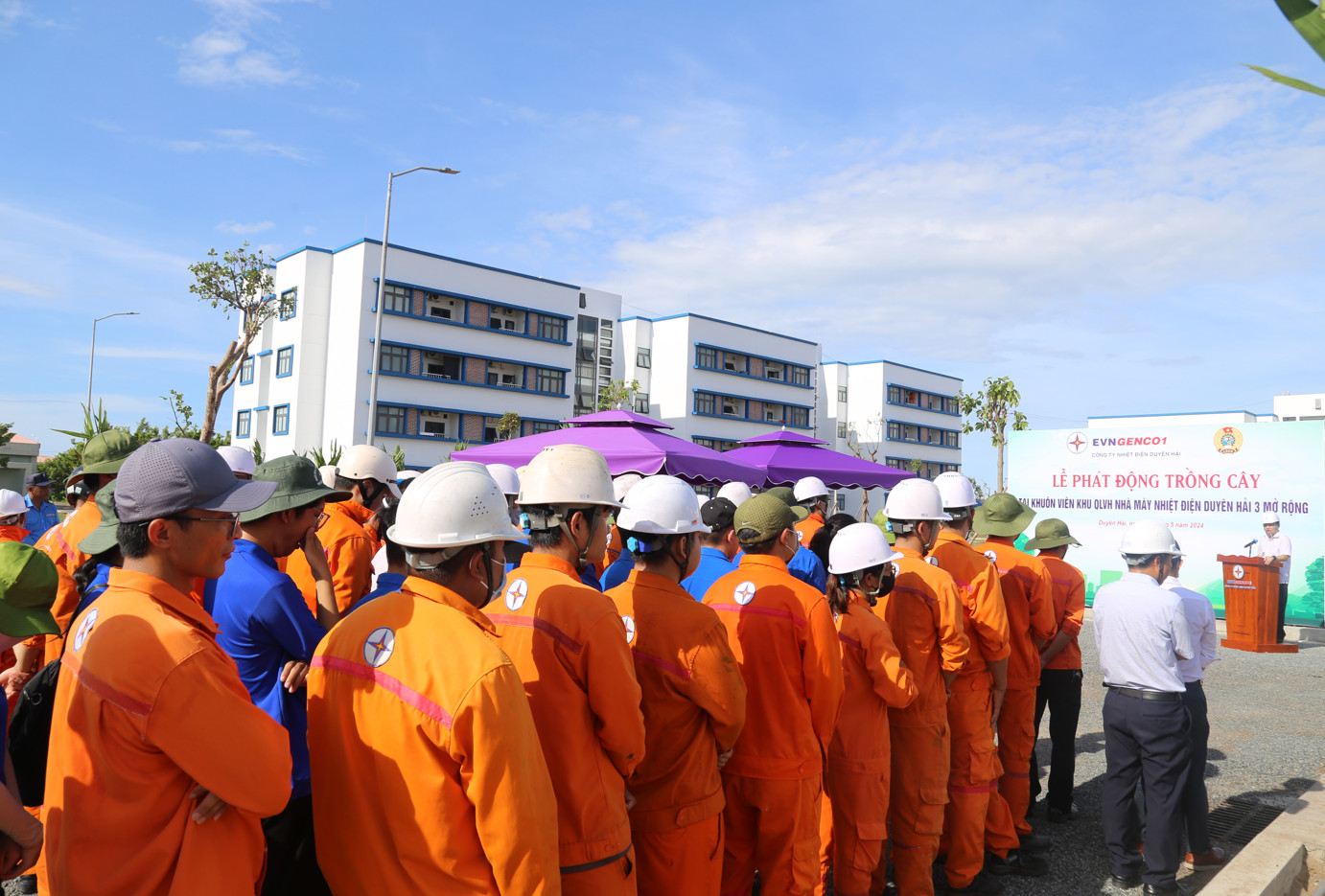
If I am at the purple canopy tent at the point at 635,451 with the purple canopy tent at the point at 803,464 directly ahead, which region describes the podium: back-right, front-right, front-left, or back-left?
front-right

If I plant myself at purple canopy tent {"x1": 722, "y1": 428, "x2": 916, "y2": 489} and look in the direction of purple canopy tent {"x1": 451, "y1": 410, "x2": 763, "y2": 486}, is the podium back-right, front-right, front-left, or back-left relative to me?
back-left

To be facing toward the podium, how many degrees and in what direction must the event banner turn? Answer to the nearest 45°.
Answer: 0° — it already faces it

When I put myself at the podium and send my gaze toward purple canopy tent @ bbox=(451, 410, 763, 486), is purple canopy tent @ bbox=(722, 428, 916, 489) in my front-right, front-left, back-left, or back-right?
front-right

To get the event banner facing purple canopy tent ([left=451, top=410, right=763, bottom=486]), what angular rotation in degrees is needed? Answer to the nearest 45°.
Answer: approximately 45° to its right

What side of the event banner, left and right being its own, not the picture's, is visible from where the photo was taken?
front
